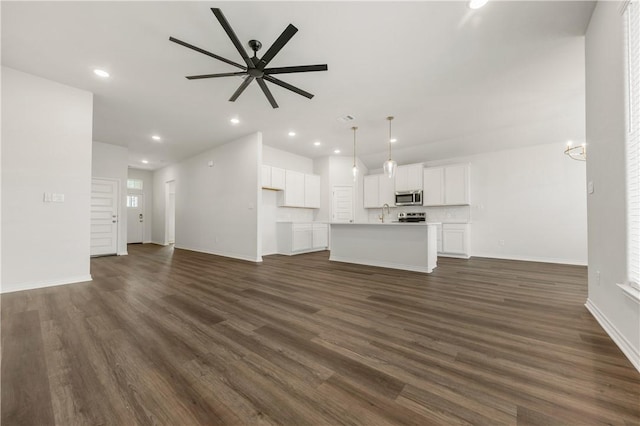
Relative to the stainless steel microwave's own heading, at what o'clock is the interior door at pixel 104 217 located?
The interior door is roughly at 2 o'clock from the stainless steel microwave.

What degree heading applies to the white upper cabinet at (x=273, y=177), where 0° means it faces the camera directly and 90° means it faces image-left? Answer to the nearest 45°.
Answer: approximately 315°

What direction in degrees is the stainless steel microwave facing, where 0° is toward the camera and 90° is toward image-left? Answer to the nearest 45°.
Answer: approximately 0°

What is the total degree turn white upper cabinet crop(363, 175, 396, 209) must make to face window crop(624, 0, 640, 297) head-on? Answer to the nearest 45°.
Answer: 0° — it already faces it

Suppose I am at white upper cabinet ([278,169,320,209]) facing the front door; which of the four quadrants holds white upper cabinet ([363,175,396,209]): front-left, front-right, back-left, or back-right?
back-right

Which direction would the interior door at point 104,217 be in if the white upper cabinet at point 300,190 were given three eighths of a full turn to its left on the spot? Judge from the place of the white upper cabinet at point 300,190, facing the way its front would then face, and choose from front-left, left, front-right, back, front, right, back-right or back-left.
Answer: left

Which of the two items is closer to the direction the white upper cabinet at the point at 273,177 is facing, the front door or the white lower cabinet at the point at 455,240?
the white lower cabinet
